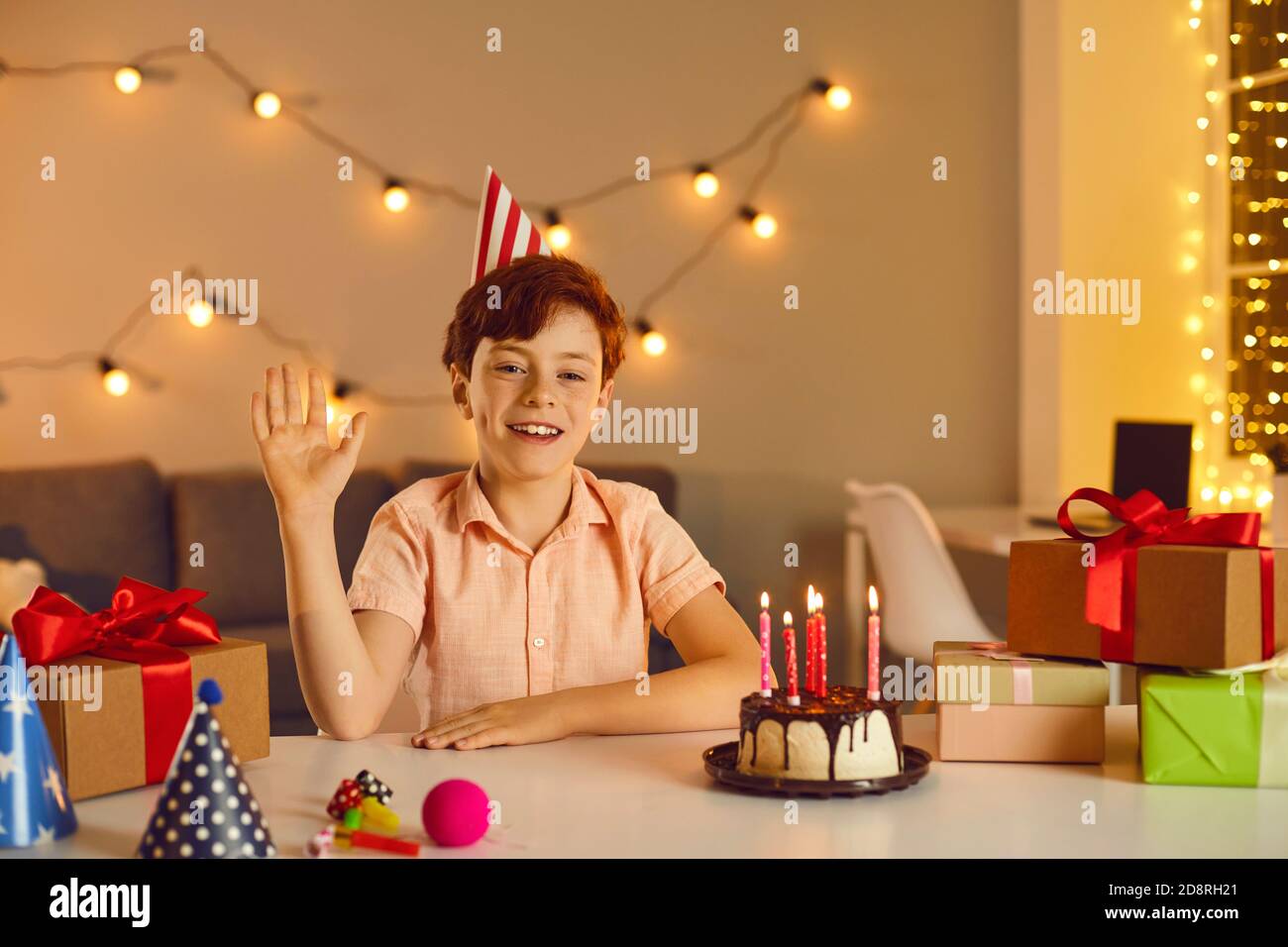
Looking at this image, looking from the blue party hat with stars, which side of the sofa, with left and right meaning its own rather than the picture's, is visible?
front

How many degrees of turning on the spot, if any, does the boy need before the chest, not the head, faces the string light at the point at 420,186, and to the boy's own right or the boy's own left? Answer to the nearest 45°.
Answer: approximately 180°

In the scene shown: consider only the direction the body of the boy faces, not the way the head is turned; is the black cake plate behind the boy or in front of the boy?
in front

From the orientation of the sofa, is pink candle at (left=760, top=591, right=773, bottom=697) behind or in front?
in front

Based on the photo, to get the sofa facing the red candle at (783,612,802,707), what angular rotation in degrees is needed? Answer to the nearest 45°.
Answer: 0° — it already faces it

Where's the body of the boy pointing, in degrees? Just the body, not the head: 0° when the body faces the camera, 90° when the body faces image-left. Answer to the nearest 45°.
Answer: approximately 0°

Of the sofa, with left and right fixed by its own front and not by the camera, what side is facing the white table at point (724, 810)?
front

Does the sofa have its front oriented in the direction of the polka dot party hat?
yes

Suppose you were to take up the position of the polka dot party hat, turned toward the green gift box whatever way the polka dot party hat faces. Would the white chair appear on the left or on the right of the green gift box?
left

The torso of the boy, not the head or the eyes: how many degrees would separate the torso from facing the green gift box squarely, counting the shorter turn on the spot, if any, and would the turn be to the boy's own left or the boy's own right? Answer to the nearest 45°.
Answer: approximately 45° to the boy's own left

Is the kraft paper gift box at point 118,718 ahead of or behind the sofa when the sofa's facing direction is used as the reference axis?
ahead

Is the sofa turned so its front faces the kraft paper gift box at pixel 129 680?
yes

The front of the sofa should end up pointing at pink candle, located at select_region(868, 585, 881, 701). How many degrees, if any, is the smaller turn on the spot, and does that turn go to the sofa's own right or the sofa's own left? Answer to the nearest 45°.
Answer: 0° — it already faces it
